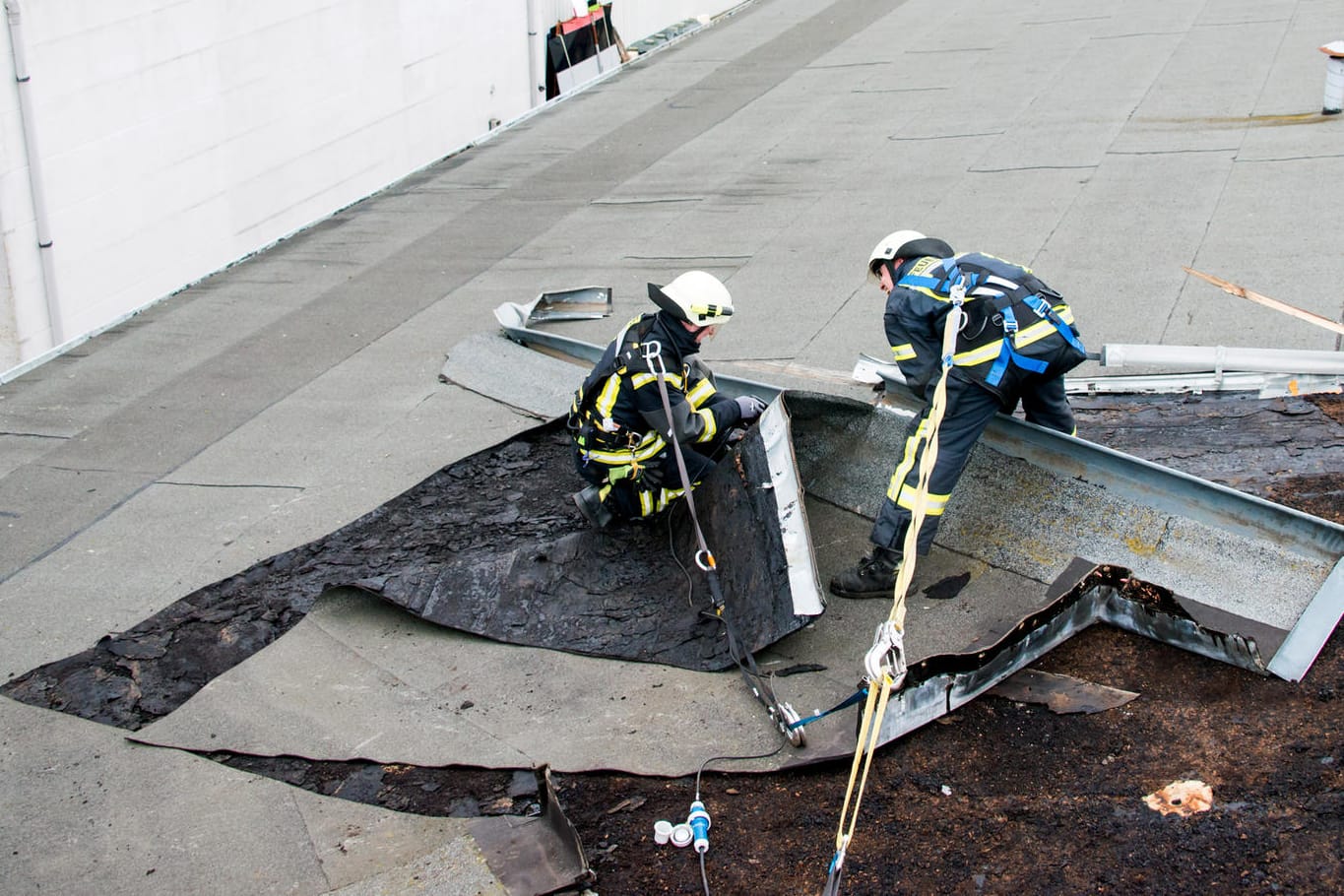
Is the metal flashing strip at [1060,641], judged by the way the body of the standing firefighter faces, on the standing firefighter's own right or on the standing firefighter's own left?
on the standing firefighter's own left

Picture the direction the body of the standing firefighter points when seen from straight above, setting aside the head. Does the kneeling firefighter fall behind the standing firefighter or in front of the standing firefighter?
in front

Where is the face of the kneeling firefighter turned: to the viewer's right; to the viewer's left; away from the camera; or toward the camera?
to the viewer's right

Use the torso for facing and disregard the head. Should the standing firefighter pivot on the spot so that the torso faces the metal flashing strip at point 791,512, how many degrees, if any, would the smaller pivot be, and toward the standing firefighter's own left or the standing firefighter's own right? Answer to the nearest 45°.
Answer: approximately 45° to the standing firefighter's own left

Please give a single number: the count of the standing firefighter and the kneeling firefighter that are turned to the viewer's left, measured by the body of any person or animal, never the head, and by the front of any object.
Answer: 1

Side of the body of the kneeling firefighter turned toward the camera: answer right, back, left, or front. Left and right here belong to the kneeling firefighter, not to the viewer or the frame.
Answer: right

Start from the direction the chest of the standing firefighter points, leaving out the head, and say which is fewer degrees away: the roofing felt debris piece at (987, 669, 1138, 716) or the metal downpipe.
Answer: the metal downpipe

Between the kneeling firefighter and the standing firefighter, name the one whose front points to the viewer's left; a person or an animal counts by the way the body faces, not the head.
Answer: the standing firefighter

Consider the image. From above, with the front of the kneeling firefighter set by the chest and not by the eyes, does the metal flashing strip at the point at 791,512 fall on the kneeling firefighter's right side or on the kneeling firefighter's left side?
on the kneeling firefighter's right side

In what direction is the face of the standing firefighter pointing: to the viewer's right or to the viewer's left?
to the viewer's left

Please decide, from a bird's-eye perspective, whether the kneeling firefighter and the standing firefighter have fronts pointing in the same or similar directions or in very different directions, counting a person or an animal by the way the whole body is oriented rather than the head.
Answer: very different directions

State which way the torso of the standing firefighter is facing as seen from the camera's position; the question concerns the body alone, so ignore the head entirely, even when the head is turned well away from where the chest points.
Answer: to the viewer's left
